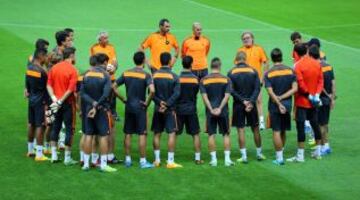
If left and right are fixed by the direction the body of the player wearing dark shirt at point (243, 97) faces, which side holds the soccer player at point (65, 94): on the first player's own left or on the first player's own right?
on the first player's own left

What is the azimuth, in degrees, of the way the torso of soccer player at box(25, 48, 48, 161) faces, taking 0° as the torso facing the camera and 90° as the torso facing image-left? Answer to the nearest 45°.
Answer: approximately 225°

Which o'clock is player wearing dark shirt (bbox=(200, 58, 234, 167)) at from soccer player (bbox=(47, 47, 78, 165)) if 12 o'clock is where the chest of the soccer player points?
The player wearing dark shirt is roughly at 2 o'clock from the soccer player.

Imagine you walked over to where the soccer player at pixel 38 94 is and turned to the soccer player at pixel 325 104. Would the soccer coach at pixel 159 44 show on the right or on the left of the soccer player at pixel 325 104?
left

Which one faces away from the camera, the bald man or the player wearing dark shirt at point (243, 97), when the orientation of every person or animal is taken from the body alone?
the player wearing dark shirt

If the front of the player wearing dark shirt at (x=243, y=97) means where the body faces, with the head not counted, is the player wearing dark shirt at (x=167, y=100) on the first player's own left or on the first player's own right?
on the first player's own left

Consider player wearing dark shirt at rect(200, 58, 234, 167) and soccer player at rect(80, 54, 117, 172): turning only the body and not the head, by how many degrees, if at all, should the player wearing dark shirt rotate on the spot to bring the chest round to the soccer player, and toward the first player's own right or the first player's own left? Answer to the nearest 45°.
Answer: approximately 90° to the first player's own left

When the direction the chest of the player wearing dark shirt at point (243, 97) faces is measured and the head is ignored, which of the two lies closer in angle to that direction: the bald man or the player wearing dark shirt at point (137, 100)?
the bald man

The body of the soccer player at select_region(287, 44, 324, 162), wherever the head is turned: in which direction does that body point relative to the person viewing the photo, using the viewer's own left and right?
facing away from the viewer and to the left of the viewer

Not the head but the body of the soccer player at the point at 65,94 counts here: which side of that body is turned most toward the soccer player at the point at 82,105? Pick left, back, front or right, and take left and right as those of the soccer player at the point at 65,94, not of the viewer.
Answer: right

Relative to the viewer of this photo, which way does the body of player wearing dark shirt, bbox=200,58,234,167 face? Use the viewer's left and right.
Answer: facing away from the viewer

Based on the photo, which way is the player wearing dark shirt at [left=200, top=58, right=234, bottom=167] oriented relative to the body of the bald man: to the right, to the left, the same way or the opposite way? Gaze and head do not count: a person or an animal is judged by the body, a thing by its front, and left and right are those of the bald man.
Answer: the opposite way

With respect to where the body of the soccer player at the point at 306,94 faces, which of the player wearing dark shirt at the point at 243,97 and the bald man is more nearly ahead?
the bald man

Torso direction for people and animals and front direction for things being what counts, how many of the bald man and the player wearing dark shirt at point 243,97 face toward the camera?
1
